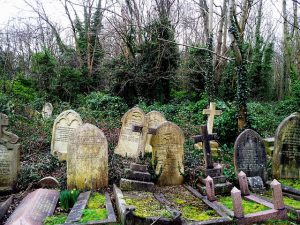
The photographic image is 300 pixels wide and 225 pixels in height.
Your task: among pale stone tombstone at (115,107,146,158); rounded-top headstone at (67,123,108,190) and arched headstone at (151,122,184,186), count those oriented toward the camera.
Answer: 3

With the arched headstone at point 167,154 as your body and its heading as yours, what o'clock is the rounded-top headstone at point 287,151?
The rounded-top headstone is roughly at 9 o'clock from the arched headstone.

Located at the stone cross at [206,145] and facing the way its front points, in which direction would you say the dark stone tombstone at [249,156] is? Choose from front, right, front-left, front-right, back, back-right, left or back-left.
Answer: left

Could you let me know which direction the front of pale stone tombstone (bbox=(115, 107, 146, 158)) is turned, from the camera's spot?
facing the viewer

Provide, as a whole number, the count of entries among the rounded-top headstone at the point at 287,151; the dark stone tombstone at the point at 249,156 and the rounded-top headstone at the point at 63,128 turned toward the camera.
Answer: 3

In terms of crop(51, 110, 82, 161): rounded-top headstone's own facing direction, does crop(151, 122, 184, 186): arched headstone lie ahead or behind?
ahead

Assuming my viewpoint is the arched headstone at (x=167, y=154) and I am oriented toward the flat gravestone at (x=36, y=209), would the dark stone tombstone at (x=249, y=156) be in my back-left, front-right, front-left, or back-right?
back-left

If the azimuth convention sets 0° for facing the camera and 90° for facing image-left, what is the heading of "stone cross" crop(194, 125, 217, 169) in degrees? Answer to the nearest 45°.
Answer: approximately 0°

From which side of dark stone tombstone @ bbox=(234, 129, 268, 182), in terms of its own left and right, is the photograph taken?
front

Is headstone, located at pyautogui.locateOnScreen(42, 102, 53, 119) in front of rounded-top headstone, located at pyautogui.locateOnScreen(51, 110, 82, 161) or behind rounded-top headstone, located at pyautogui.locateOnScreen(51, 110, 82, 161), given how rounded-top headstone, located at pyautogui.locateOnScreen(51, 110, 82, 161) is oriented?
behind

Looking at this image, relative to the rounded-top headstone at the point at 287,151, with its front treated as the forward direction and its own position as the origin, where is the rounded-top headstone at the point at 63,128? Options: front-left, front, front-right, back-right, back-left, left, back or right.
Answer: right

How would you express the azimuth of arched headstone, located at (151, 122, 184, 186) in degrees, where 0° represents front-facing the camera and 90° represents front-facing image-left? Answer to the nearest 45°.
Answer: approximately 0°
